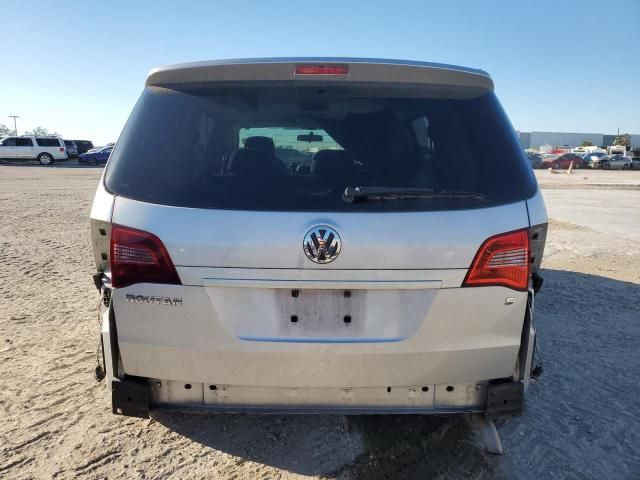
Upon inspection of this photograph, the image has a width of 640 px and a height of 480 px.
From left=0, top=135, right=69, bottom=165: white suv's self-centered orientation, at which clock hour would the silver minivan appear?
The silver minivan is roughly at 9 o'clock from the white suv.

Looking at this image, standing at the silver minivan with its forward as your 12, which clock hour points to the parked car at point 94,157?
The parked car is roughly at 11 o'clock from the silver minivan.

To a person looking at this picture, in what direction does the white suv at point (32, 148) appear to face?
facing to the left of the viewer

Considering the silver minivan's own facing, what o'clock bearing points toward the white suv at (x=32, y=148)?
The white suv is roughly at 11 o'clock from the silver minivan.

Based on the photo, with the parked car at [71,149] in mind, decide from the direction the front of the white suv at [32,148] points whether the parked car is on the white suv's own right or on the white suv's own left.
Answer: on the white suv's own right

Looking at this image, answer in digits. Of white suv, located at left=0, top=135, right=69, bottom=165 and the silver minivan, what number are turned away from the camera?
1

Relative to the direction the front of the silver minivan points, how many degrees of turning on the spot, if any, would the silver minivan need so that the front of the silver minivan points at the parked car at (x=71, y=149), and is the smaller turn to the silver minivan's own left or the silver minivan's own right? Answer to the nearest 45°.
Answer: approximately 45° to the silver minivan's own left

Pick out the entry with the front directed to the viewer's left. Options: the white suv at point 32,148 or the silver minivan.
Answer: the white suv

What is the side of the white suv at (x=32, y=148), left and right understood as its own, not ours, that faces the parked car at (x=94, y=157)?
back

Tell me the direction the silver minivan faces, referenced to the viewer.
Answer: facing away from the viewer
